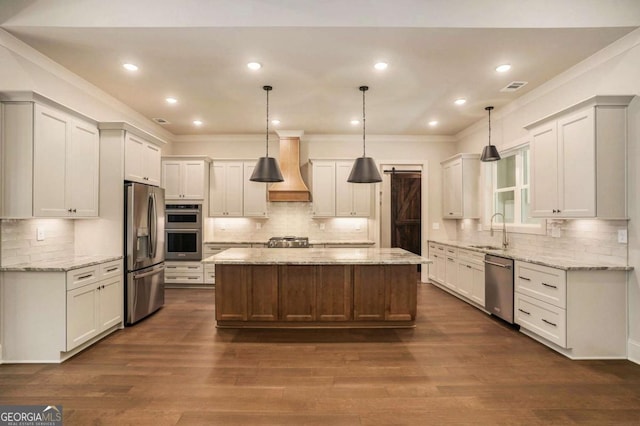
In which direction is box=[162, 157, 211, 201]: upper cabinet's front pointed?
toward the camera

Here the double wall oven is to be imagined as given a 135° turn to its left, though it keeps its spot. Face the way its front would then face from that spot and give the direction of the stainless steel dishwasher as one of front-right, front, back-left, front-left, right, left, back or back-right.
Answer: right

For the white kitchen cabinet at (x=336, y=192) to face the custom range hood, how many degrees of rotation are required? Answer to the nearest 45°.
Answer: approximately 90° to its right

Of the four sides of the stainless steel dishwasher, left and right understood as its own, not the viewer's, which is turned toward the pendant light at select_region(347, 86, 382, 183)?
front

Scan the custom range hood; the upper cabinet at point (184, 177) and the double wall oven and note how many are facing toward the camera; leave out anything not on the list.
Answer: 3

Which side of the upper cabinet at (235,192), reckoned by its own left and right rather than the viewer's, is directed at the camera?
front

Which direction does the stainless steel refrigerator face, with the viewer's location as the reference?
facing the viewer and to the right of the viewer

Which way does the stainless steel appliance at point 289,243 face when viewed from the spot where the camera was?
facing the viewer

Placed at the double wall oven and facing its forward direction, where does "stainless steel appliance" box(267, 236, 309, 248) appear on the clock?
The stainless steel appliance is roughly at 10 o'clock from the double wall oven.

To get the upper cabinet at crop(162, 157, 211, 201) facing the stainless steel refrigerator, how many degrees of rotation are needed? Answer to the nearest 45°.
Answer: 0° — it already faces it

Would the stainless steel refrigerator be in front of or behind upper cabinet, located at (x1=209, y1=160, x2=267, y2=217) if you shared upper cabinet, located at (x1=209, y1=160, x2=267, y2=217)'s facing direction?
in front

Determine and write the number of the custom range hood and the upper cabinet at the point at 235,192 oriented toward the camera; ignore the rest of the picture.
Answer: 2

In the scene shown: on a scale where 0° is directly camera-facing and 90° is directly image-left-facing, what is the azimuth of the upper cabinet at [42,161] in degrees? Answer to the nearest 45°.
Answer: approximately 315°

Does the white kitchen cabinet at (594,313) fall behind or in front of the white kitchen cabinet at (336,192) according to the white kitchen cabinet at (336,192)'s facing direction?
in front

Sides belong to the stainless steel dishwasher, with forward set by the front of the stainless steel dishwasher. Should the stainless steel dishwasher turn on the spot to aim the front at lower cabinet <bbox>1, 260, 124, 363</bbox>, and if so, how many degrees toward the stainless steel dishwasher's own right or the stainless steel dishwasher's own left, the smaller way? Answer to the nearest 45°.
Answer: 0° — it already faces it
